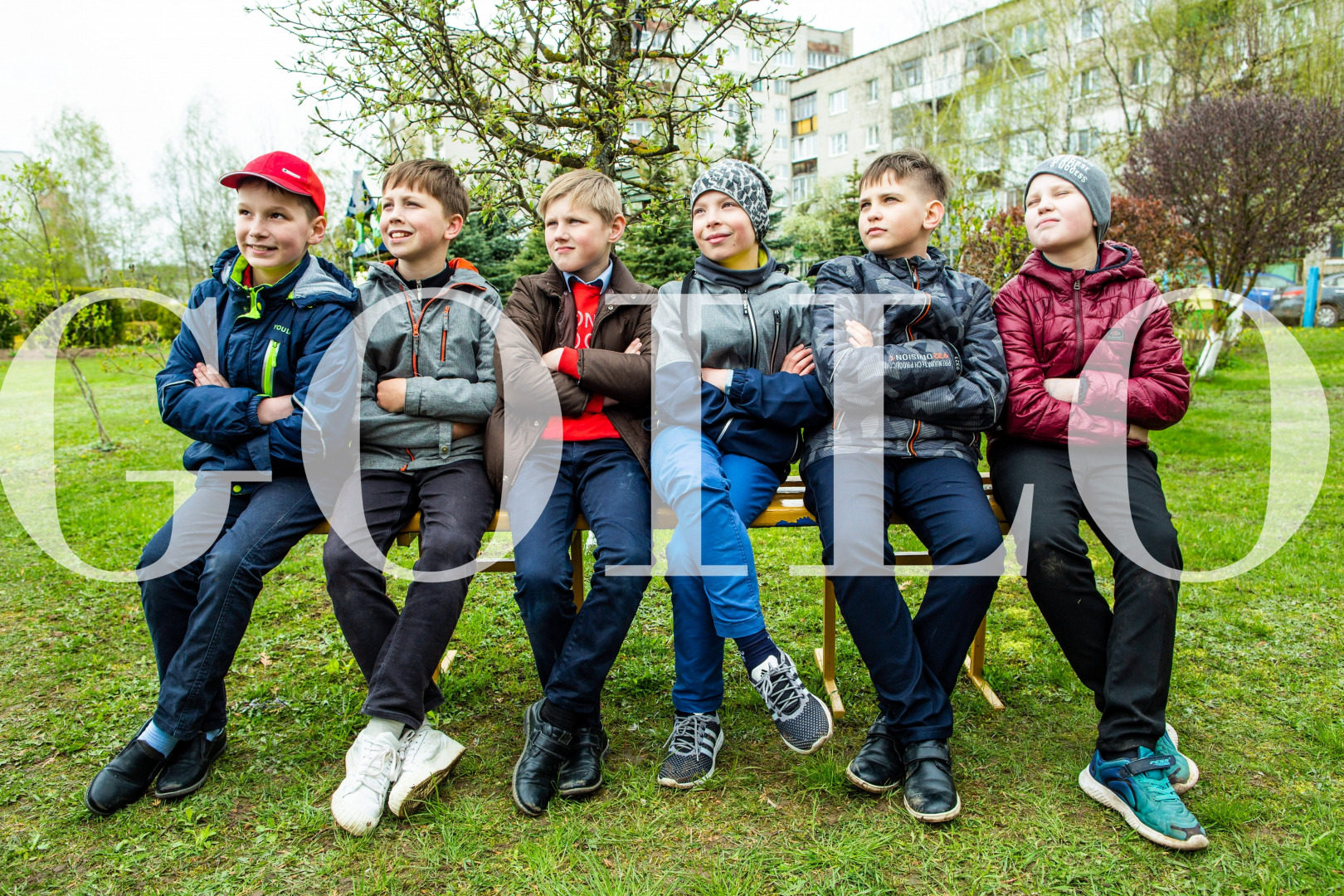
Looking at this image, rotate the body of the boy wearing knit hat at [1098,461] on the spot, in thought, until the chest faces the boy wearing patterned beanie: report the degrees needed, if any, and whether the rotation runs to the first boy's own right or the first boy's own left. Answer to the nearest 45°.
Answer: approximately 90° to the first boy's own right

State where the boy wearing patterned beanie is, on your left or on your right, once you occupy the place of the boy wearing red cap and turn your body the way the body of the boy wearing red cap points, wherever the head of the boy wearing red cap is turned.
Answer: on your left

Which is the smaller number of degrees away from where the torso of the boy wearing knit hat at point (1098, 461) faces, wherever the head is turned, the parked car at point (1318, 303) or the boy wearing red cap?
the boy wearing red cap

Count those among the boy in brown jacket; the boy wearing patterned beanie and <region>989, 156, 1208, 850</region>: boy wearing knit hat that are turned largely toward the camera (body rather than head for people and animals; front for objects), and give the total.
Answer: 3

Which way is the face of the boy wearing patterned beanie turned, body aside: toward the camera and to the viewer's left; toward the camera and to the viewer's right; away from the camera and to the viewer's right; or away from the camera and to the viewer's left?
toward the camera and to the viewer's left

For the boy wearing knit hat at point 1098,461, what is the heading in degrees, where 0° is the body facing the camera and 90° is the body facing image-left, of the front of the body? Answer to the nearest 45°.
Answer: approximately 0°

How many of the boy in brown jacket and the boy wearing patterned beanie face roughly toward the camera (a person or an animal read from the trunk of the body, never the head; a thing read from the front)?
2

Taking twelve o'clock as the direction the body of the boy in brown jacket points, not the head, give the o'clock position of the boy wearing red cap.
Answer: The boy wearing red cap is roughly at 3 o'clock from the boy in brown jacket.

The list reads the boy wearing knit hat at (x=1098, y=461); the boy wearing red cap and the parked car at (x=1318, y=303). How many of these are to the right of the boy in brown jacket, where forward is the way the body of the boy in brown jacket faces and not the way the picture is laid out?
1
